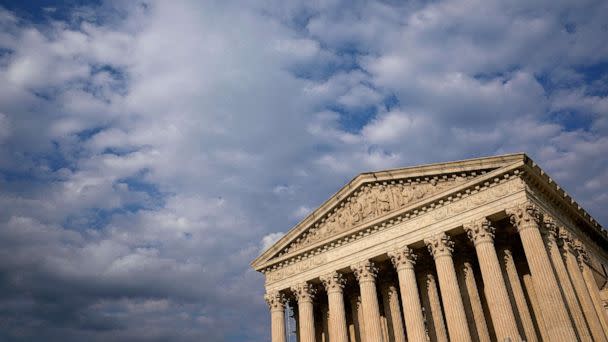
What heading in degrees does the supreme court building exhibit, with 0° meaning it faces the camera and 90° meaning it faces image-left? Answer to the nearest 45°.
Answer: approximately 45°
